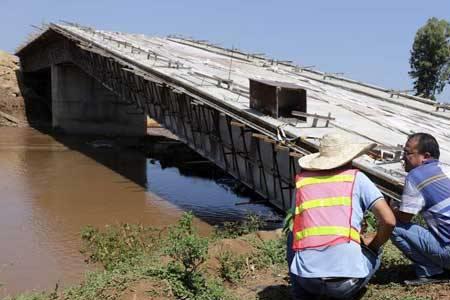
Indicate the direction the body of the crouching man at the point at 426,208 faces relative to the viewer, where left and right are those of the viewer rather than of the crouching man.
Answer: facing to the left of the viewer

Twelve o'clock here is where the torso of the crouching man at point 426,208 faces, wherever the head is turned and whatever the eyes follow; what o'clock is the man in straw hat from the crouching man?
The man in straw hat is roughly at 10 o'clock from the crouching man.

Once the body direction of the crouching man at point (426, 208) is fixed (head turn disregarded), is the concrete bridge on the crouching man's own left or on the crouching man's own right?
on the crouching man's own right

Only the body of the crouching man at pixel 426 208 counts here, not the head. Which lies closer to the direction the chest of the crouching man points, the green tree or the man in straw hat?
the man in straw hat

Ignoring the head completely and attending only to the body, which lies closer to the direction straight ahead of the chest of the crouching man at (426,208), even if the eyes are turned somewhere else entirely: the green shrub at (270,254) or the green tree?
the green shrub

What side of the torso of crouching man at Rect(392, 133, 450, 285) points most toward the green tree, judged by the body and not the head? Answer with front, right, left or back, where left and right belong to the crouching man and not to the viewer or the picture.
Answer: right

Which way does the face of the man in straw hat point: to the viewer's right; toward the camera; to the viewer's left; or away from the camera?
away from the camera

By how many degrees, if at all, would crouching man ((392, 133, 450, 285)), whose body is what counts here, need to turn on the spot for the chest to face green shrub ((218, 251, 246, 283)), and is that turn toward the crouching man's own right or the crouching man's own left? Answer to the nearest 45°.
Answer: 0° — they already face it
